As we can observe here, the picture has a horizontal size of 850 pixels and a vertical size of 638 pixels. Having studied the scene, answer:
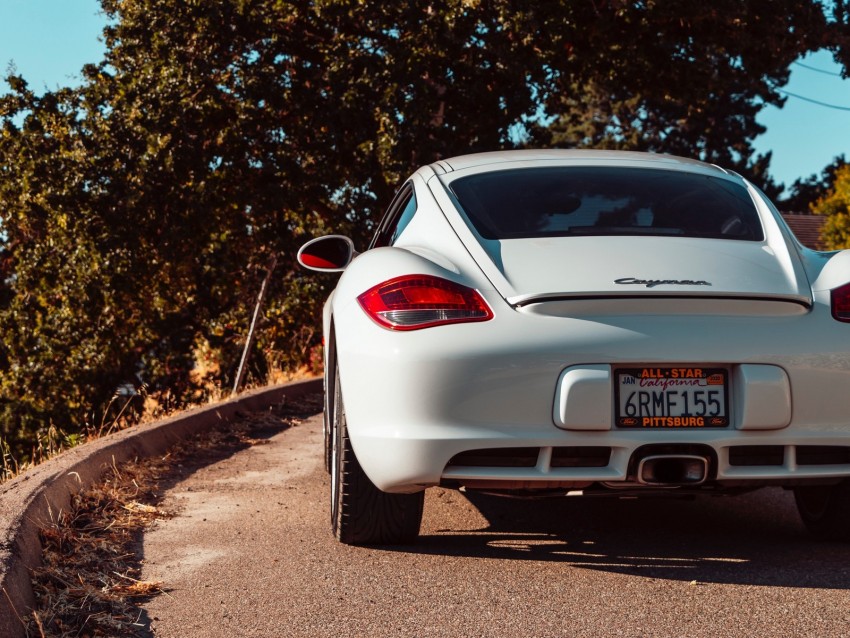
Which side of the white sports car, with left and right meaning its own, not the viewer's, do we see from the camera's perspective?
back

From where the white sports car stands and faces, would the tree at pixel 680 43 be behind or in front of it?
in front

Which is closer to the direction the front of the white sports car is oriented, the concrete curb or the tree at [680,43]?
the tree

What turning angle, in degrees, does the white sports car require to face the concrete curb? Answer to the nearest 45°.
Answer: approximately 90° to its left
